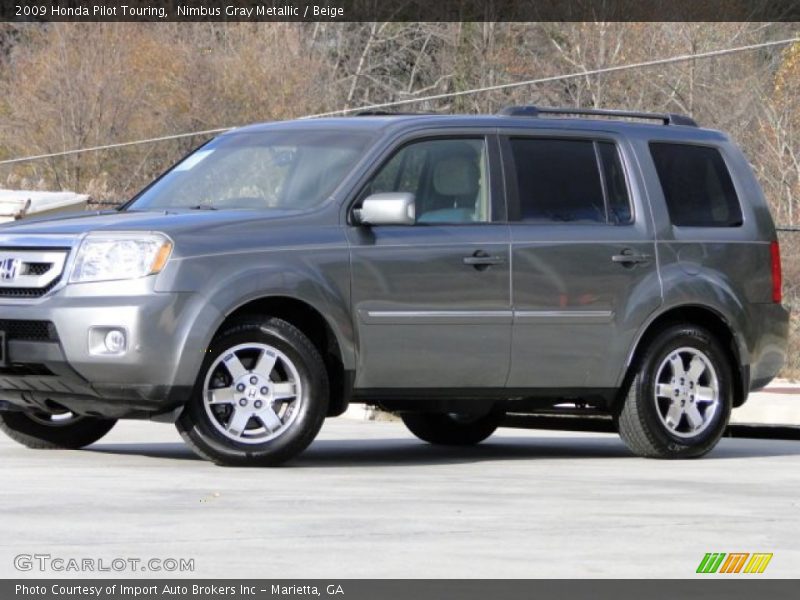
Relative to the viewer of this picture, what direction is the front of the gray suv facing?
facing the viewer and to the left of the viewer
